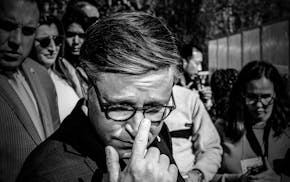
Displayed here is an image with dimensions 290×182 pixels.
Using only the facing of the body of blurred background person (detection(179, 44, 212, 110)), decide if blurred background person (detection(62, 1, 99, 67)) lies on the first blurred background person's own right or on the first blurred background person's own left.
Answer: on the first blurred background person's own right

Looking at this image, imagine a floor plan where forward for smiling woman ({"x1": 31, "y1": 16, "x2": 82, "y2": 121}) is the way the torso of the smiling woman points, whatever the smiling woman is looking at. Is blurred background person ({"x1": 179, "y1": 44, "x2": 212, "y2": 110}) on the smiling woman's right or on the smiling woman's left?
on the smiling woman's left

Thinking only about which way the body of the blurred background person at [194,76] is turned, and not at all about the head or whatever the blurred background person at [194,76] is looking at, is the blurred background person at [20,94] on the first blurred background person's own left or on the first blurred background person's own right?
on the first blurred background person's own right

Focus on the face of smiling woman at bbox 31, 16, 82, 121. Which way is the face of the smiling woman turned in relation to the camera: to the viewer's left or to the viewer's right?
to the viewer's right

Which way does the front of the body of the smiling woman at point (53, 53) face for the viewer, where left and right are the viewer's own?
facing the viewer and to the right of the viewer

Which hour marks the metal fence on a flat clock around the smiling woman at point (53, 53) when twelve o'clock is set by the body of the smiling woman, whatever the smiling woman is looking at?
The metal fence is roughly at 9 o'clock from the smiling woman.

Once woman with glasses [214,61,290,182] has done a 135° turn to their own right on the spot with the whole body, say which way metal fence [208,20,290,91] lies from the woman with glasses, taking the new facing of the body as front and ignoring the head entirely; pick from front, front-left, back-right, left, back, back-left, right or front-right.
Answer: front-right

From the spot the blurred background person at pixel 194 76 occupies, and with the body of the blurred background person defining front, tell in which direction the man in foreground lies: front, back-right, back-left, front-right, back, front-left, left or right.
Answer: front-right

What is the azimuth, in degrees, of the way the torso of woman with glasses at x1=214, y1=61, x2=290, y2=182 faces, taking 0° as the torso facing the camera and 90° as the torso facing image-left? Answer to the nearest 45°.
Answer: approximately 0°
